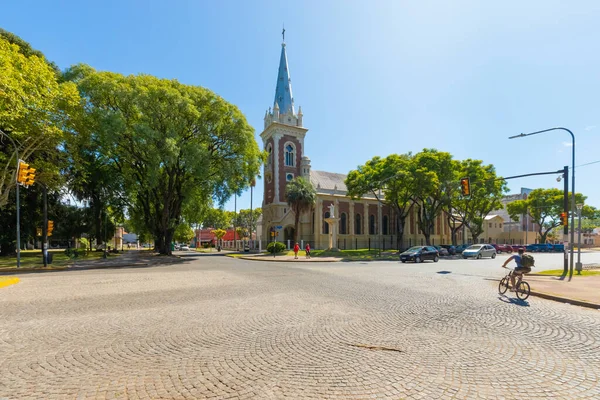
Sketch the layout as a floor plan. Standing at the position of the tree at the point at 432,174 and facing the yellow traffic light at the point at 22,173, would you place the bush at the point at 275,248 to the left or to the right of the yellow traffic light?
right

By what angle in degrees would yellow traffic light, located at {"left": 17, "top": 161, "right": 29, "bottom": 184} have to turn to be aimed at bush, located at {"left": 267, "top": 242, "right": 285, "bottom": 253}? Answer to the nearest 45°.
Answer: approximately 45° to its left

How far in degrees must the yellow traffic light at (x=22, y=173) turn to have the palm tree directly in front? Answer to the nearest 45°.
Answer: approximately 45° to its left

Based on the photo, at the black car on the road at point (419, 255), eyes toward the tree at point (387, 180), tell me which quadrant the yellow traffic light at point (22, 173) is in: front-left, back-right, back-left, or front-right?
back-left
